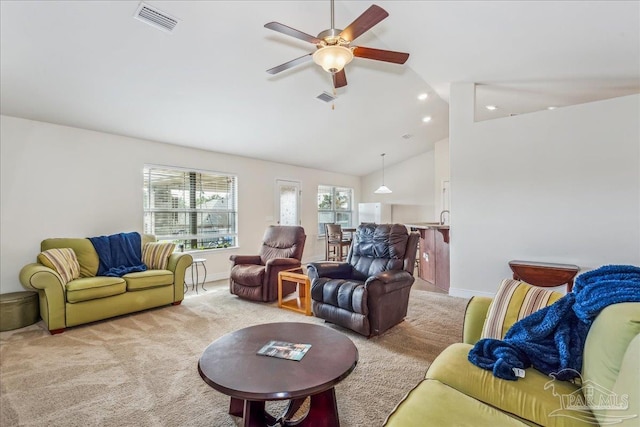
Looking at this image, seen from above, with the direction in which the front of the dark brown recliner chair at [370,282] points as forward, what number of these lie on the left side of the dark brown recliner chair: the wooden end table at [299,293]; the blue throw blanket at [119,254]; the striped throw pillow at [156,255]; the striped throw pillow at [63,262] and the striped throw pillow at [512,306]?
1

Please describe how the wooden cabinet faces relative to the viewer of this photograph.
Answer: facing the viewer and to the left of the viewer

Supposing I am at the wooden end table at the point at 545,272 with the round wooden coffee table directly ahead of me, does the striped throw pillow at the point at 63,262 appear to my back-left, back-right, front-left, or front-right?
front-right

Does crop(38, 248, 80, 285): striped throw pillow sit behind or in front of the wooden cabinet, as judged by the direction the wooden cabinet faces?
in front

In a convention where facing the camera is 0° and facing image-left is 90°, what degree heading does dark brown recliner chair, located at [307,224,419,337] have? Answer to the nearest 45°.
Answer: approximately 45°

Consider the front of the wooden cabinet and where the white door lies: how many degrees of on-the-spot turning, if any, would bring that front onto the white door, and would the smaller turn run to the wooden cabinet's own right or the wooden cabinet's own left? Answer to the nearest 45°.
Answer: approximately 45° to the wooden cabinet's own right

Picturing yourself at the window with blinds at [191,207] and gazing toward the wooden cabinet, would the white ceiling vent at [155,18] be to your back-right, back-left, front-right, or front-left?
front-right

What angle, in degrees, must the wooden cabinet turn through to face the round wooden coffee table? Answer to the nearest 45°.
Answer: approximately 45° to its left

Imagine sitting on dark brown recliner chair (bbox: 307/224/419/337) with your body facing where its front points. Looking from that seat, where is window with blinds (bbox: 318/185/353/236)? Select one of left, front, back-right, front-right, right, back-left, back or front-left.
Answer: back-right

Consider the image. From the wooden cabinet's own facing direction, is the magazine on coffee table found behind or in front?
in front

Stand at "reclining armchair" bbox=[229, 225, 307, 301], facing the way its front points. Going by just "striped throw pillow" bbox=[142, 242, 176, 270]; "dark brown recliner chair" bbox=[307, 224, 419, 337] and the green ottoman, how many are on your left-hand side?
1

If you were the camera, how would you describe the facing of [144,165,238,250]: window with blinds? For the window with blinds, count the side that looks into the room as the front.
facing the viewer and to the right of the viewer

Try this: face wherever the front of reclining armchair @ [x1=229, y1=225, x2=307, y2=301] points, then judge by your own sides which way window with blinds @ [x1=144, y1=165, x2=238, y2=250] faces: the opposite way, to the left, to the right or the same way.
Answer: to the left

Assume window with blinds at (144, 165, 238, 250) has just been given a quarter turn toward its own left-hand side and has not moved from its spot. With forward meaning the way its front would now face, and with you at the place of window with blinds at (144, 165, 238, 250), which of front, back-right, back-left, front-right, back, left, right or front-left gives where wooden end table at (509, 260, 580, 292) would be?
right

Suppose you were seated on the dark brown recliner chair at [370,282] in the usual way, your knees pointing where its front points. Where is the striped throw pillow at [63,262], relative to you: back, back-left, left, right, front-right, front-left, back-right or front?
front-right

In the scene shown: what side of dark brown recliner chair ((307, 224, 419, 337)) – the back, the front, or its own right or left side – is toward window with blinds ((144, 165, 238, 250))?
right

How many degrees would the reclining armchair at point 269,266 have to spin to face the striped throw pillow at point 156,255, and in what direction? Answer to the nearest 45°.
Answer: approximately 45° to its right

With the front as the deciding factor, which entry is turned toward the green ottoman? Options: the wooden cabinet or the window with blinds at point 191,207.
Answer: the wooden cabinet

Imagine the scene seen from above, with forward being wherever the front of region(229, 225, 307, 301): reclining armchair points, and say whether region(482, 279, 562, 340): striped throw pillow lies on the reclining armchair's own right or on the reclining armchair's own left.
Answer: on the reclining armchair's own left

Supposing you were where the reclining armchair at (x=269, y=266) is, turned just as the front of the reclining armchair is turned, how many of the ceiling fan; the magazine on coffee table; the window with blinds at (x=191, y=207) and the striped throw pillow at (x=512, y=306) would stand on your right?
1

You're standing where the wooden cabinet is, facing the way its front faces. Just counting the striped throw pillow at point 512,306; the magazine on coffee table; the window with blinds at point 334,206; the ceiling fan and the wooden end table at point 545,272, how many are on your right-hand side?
1

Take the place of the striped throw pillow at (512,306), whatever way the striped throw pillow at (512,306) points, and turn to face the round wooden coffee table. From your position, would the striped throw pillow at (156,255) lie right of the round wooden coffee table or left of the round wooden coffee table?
right
